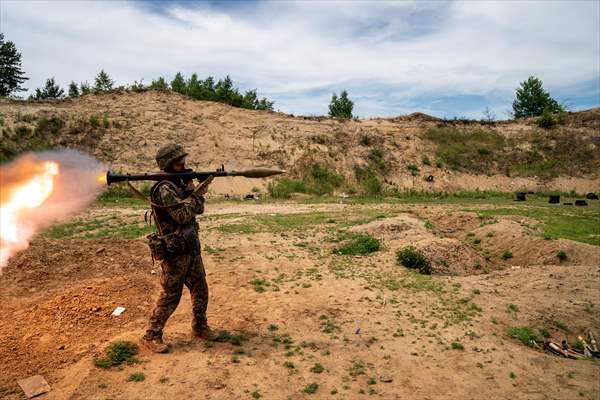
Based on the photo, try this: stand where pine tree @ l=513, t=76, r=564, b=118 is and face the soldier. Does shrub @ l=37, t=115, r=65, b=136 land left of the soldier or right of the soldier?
right

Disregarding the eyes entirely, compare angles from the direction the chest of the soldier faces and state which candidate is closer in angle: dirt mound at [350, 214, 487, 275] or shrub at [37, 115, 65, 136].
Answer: the dirt mound

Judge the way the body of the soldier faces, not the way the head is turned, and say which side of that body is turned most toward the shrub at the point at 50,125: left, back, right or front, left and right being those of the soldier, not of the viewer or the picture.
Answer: left

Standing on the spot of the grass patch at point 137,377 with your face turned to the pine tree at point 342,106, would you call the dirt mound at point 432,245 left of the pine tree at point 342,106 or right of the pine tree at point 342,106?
right

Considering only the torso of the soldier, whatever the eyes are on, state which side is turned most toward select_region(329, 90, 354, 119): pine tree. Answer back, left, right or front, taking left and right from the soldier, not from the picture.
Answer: left

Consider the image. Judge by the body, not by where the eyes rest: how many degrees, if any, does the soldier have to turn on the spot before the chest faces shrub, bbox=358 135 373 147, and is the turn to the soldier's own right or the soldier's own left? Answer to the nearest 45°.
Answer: approximately 45° to the soldier's own left

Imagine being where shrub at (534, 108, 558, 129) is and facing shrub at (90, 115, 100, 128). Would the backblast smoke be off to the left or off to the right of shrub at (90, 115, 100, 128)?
left

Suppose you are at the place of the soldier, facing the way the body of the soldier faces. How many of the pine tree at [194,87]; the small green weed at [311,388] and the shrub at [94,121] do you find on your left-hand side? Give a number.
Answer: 2

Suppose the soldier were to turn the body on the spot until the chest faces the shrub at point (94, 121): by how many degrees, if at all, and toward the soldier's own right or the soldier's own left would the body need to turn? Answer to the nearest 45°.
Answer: approximately 90° to the soldier's own left

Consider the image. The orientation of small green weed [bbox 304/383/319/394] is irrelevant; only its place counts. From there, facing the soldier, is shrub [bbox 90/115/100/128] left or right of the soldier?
right

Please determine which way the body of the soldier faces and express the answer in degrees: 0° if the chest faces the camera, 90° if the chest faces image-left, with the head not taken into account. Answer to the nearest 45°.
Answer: approximately 270°
